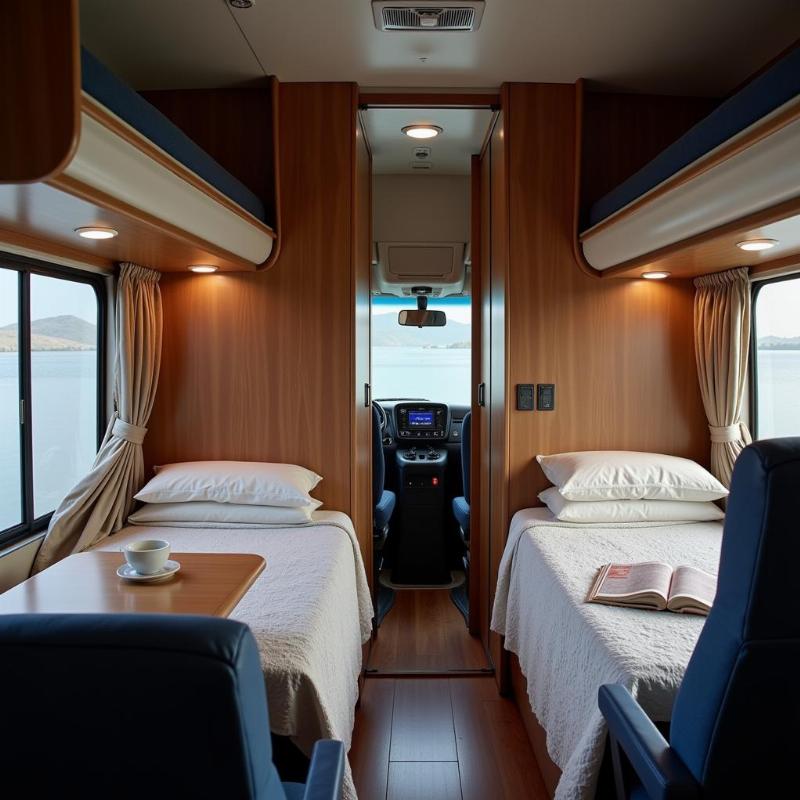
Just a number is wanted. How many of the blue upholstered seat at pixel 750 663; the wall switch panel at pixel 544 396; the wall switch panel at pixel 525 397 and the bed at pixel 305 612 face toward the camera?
3

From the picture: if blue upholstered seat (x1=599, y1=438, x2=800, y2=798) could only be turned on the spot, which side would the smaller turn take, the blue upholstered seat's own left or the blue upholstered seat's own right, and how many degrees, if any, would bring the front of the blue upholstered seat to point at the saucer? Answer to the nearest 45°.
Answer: approximately 45° to the blue upholstered seat's own left

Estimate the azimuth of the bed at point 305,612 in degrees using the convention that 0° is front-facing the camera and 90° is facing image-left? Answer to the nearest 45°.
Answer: approximately 0°

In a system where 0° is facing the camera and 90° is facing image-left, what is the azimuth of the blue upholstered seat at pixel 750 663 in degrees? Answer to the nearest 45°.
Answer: approximately 135°

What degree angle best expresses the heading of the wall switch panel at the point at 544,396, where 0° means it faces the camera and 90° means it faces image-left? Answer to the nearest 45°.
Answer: approximately 0°
